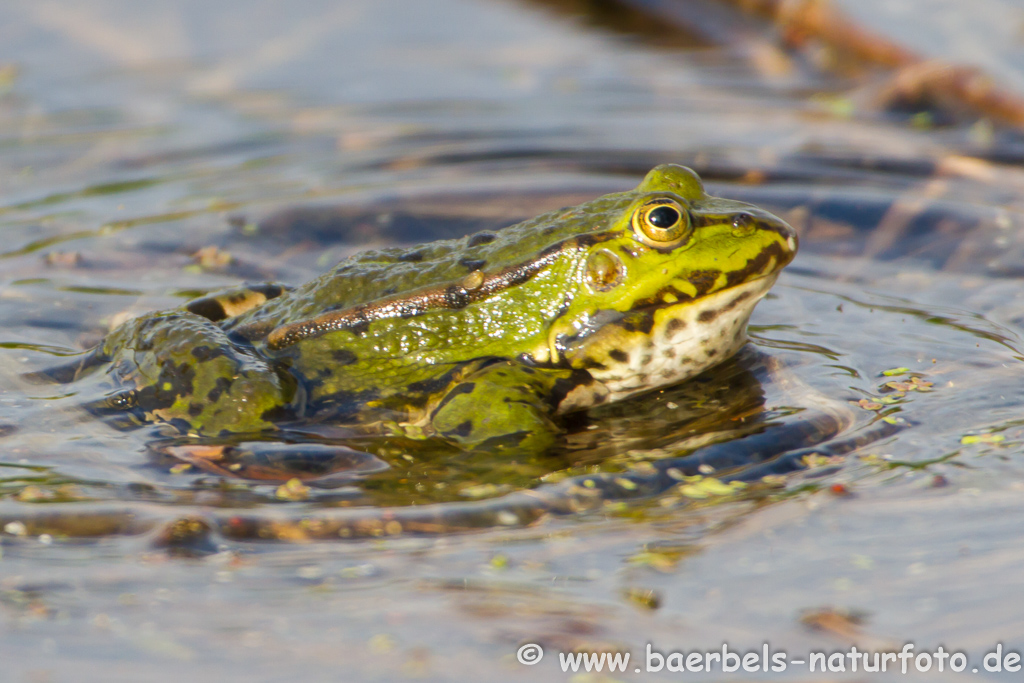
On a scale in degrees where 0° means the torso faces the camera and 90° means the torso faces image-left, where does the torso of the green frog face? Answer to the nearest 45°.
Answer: approximately 270°
